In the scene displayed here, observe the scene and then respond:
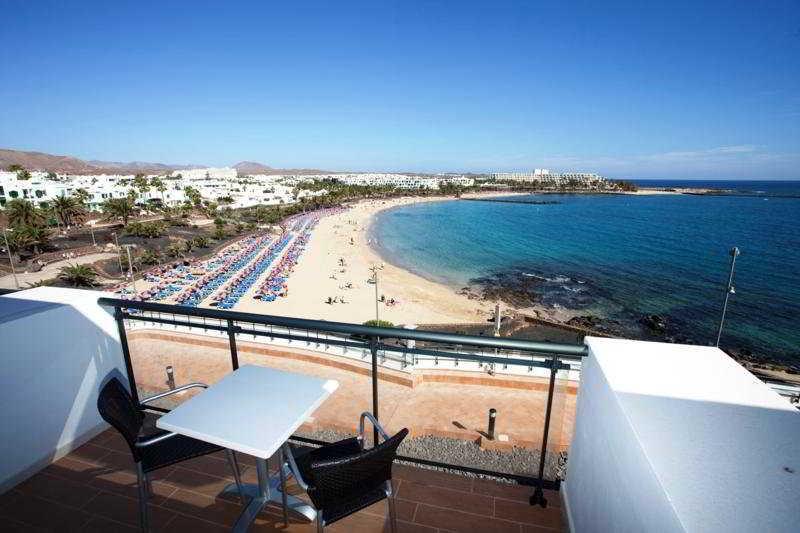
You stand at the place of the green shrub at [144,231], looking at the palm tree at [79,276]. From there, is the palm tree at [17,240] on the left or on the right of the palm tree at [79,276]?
right

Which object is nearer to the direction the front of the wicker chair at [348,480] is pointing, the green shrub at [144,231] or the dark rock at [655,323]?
the green shrub

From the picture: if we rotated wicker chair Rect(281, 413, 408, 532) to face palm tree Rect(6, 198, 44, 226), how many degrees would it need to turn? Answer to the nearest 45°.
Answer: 0° — it already faces it

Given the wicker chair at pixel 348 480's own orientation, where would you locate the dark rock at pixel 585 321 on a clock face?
The dark rock is roughly at 3 o'clock from the wicker chair.

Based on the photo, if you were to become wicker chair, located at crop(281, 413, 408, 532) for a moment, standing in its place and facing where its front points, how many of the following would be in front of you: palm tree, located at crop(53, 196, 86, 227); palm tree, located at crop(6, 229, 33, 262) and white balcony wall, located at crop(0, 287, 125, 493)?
3

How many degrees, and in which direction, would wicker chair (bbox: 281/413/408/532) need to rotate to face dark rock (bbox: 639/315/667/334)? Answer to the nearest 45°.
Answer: approximately 90° to its right

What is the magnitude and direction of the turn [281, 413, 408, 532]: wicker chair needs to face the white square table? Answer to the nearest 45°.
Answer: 0° — it already faces it
